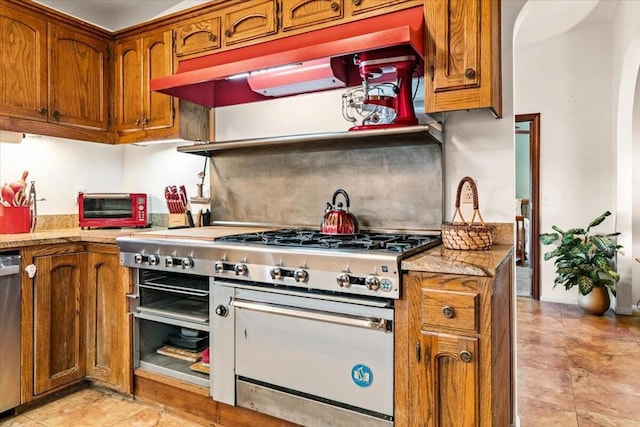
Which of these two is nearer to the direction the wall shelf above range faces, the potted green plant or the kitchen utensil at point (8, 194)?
the kitchen utensil

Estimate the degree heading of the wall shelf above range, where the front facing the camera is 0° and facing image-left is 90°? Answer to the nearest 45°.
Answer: approximately 45°

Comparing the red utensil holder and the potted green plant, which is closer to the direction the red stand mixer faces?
the red utensil holder

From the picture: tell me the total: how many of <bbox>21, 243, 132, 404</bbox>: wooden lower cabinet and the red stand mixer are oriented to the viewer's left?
1

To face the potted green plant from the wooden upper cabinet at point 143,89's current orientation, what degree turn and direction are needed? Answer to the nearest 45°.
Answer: approximately 135° to its left

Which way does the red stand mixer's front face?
to the viewer's left

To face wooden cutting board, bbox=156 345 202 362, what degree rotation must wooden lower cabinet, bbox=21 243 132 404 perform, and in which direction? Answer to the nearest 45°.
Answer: approximately 45° to its left

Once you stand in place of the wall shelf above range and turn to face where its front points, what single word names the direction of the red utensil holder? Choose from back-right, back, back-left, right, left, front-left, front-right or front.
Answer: front-right

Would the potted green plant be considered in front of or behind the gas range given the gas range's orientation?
behind

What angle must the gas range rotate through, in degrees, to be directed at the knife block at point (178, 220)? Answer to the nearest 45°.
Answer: approximately 90° to its right
